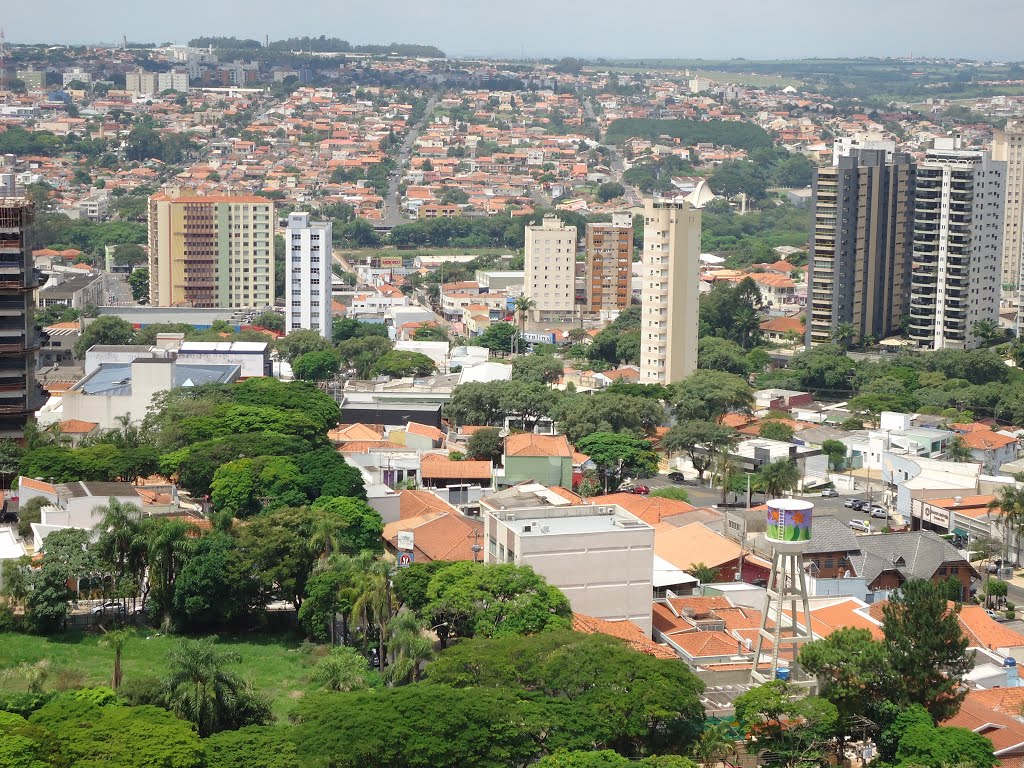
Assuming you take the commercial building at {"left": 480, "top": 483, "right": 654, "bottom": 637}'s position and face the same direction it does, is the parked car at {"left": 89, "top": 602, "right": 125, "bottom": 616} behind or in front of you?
in front

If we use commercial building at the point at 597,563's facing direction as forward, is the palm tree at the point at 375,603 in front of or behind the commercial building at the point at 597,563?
in front

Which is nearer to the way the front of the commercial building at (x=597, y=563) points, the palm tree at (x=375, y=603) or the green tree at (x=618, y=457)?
the palm tree

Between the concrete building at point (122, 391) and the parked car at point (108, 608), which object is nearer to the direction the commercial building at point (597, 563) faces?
the parked car

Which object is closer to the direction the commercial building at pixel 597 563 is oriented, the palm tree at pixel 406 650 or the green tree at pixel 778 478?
the palm tree
